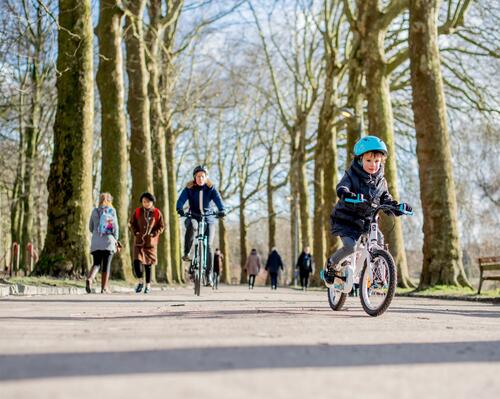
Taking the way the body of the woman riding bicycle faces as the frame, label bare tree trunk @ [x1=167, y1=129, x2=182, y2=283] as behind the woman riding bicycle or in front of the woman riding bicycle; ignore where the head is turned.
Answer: behind

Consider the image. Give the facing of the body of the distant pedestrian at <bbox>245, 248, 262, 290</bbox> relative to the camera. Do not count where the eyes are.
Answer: away from the camera

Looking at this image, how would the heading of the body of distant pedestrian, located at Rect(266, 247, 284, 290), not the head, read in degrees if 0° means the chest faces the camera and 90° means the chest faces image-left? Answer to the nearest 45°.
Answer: approximately 180°

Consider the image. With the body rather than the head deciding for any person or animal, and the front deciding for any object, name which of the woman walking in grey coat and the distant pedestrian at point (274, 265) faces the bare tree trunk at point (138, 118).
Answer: the woman walking in grey coat

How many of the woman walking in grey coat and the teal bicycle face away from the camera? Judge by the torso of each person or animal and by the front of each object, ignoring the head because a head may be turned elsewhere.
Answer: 1

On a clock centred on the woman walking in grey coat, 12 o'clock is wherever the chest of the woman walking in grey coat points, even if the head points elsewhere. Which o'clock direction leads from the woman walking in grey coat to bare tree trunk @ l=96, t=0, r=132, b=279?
The bare tree trunk is roughly at 12 o'clock from the woman walking in grey coat.

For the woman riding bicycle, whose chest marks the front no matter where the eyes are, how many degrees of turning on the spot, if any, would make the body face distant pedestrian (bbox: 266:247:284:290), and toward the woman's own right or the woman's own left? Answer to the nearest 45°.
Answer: approximately 180°

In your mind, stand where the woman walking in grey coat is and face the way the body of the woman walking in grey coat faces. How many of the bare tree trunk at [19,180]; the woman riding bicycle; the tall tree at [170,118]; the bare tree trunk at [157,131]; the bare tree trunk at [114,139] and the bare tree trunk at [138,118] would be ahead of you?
5

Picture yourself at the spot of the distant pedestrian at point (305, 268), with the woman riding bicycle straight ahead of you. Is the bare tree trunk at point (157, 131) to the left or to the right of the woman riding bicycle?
right

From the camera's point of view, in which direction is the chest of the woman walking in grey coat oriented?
away from the camera

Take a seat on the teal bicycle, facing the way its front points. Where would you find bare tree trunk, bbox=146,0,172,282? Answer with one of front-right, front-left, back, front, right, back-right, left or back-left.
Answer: back

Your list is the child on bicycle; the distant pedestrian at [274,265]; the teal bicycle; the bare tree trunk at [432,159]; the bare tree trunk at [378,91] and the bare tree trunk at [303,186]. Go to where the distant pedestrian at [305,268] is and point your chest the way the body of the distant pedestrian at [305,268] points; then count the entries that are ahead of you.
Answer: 4
